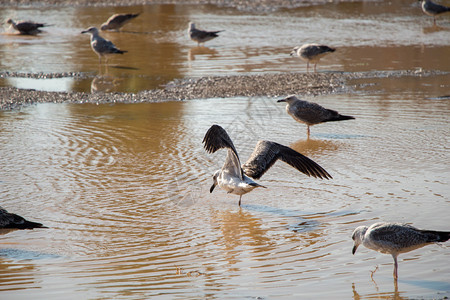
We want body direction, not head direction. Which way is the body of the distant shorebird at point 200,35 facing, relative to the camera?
to the viewer's left

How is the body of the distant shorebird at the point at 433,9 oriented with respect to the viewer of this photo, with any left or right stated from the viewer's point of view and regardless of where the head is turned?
facing to the left of the viewer

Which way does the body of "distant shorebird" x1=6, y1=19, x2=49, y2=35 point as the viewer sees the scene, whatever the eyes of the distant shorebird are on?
to the viewer's left

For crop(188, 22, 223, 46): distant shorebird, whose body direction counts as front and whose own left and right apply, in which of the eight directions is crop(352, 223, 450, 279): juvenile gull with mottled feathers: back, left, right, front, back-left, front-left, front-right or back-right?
left

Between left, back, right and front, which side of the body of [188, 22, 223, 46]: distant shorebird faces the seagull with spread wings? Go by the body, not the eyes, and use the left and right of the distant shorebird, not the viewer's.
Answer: left

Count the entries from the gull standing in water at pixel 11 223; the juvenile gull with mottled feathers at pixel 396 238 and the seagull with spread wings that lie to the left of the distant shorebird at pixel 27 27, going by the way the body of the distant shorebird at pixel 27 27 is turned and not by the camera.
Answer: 3

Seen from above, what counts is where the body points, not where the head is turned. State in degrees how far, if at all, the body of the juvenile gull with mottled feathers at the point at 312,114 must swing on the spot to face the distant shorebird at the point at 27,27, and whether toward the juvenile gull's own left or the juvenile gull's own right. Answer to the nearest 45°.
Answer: approximately 45° to the juvenile gull's own right

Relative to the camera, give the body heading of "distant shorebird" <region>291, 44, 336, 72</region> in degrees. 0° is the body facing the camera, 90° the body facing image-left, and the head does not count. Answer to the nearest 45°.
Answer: approximately 90°

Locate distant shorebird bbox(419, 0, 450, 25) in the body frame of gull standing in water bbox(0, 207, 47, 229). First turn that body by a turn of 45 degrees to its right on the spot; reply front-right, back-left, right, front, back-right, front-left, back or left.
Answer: right
